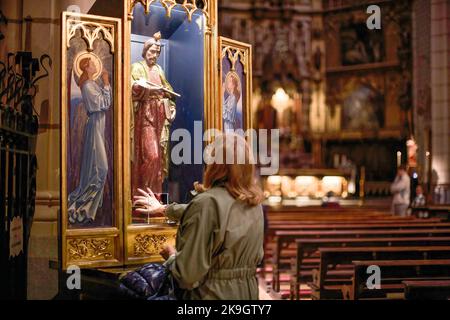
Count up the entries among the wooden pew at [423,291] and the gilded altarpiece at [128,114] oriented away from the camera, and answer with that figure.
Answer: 1

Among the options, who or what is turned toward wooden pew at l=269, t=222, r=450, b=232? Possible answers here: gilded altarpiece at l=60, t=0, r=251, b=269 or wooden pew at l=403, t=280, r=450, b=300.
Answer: wooden pew at l=403, t=280, r=450, b=300

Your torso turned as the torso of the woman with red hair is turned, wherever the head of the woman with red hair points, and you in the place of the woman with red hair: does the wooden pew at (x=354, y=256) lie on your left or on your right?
on your right

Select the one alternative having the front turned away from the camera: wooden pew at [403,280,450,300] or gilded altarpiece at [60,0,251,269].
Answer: the wooden pew

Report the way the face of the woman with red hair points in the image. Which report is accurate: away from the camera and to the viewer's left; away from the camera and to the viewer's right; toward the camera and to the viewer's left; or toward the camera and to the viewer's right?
away from the camera and to the viewer's left

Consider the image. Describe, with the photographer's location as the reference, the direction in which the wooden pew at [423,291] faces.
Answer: facing away from the viewer

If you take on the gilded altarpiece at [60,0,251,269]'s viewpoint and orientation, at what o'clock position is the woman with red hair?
The woman with red hair is roughly at 1 o'clock from the gilded altarpiece.

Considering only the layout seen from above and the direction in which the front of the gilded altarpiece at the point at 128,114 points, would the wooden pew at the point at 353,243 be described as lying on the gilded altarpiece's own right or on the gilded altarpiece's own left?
on the gilded altarpiece's own left

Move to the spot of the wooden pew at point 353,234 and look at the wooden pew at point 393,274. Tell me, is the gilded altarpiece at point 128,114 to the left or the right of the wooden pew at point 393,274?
right

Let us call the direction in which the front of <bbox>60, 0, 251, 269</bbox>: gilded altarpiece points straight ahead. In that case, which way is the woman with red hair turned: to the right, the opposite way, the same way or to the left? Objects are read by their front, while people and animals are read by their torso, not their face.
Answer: the opposite way

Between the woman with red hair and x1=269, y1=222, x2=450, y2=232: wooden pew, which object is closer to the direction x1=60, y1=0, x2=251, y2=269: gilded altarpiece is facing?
the woman with red hair

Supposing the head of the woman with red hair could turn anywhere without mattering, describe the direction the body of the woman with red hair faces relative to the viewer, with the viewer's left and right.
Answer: facing away from the viewer and to the left of the viewer

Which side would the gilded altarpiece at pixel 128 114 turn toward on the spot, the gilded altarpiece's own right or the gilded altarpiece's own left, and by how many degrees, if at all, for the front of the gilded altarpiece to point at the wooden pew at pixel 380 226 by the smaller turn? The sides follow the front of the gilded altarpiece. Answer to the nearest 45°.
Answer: approximately 90° to the gilded altarpiece's own left

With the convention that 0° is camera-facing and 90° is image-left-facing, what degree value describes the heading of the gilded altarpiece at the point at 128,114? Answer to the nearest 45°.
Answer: approximately 315°
